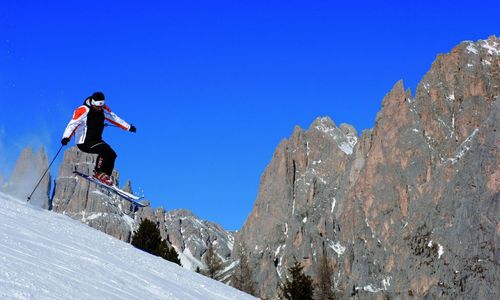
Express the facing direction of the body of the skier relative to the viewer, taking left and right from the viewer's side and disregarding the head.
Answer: facing the viewer and to the right of the viewer

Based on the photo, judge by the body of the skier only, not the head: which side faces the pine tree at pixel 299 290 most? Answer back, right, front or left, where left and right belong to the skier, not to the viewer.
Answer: left
